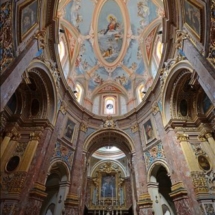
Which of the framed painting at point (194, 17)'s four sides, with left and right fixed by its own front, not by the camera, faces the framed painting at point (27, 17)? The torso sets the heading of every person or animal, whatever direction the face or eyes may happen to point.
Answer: front

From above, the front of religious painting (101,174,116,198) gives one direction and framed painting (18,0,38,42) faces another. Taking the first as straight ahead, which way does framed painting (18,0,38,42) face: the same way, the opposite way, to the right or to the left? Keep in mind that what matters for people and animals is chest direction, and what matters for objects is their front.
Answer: to the left

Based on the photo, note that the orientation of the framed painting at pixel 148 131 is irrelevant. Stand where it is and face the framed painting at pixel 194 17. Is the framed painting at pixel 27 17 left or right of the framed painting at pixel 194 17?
right

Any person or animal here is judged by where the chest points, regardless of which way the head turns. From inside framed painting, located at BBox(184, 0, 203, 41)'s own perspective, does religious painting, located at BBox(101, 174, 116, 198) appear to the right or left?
on its right

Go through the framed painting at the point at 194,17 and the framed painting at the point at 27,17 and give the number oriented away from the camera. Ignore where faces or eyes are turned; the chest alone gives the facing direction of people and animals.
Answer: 0

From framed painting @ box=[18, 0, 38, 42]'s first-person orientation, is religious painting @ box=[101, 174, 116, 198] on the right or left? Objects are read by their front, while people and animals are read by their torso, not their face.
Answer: on its left

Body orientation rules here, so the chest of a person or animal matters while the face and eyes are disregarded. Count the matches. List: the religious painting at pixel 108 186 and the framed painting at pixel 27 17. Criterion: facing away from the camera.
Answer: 0

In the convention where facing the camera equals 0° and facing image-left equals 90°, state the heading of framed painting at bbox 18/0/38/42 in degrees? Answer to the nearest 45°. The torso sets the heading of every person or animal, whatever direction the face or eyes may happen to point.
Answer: approximately 315°

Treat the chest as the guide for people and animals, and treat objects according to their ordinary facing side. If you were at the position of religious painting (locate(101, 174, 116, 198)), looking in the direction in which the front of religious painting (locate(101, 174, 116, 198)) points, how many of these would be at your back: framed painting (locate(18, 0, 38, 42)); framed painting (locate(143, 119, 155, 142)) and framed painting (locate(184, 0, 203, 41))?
0

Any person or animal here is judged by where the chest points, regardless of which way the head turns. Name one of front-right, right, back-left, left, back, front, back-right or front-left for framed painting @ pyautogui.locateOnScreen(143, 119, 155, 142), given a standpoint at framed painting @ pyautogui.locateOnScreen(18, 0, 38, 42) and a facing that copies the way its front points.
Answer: front-left

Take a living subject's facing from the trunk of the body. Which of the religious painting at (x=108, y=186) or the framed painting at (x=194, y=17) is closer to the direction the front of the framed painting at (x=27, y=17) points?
the framed painting

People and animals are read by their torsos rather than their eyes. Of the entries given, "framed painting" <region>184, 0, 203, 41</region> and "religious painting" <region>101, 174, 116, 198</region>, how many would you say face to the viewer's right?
0

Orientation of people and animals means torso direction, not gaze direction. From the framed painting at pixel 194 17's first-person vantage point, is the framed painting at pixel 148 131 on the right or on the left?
on its right

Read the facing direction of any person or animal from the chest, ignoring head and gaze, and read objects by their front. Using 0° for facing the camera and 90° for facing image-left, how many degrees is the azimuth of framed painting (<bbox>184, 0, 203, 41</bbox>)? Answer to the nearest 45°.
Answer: approximately 45°

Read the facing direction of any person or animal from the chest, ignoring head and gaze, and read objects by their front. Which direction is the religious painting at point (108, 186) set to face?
toward the camera

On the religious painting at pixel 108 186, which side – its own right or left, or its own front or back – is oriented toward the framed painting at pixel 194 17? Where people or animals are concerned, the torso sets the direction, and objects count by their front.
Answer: front
